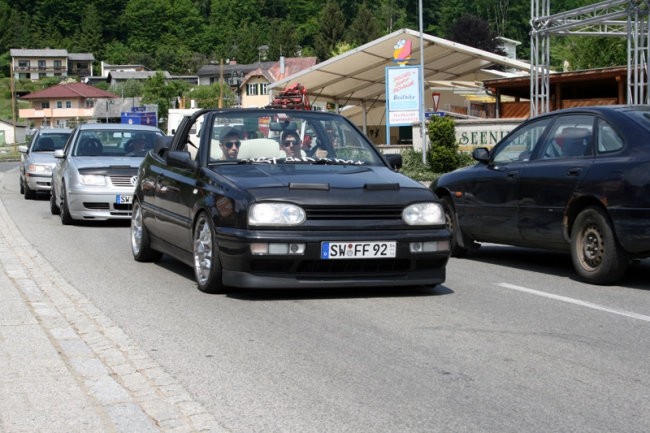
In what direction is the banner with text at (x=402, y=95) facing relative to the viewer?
toward the camera

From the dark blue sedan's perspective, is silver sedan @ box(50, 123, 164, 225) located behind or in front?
in front

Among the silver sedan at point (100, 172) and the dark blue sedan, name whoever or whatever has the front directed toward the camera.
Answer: the silver sedan

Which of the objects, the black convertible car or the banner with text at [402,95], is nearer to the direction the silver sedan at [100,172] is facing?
the black convertible car

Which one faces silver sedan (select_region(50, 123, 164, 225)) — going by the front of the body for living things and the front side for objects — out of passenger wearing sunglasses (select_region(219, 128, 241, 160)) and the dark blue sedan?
the dark blue sedan

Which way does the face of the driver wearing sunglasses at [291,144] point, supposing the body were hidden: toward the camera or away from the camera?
toward the camera

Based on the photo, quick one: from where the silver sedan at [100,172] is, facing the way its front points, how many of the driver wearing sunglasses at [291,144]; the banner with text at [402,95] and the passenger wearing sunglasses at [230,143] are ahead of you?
2

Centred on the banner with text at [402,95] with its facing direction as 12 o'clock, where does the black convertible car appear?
The black convertible car is roughly at 12 o'clock from the banner with text.

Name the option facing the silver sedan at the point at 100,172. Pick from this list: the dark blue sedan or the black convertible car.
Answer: the dark blue sedan

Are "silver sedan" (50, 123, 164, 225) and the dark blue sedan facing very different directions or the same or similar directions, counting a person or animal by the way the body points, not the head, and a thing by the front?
very different directions

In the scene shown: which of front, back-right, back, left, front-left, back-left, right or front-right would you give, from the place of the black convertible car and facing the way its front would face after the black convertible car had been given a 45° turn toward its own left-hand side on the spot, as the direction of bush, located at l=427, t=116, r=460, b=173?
left

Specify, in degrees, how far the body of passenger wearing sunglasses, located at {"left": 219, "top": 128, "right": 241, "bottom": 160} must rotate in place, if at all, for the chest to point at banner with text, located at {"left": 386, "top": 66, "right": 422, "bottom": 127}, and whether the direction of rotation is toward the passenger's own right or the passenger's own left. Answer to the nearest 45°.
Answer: approximately 135° to the passenger's own left

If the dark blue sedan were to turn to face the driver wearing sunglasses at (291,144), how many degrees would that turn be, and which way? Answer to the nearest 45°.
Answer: approximately 45° to its left

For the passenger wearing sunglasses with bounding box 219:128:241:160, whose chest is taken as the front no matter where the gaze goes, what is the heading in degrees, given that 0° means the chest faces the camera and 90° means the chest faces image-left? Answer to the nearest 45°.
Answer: approximately 315°

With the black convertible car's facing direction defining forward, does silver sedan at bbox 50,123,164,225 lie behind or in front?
behind

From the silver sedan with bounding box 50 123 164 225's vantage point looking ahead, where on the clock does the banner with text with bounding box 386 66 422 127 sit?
The banner with text is roughly at 7 o'clock from the silver sedan.

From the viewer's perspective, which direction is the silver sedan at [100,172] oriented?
toward the camera

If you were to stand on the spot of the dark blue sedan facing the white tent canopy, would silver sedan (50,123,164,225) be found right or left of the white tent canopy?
left
